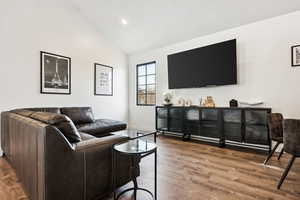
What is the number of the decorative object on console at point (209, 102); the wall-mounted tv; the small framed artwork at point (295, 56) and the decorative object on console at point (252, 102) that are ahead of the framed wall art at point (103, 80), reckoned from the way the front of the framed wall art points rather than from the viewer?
4

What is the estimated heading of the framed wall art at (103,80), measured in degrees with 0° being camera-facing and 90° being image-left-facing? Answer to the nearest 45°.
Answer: approximately 315°

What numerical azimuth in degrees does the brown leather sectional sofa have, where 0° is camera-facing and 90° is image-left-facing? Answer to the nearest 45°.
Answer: approximately 225°

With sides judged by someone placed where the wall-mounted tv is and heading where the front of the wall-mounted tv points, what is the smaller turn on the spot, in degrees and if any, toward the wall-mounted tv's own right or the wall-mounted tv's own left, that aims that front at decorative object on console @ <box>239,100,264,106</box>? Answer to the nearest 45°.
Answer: approximately 135° to the wall-mounted tv's own left

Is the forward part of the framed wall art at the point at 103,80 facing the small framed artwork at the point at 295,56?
yes

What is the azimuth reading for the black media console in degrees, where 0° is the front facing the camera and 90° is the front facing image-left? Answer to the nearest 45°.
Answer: approximately 45°

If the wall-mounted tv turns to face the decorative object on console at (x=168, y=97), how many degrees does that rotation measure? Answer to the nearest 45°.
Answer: approximately 45° to its right

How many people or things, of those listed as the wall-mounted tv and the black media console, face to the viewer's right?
0

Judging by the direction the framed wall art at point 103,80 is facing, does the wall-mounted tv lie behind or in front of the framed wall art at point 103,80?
in front

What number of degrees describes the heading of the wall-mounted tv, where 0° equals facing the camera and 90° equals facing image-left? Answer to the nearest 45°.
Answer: approximately 45°

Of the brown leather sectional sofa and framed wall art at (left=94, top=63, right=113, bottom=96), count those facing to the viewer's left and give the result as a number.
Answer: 0

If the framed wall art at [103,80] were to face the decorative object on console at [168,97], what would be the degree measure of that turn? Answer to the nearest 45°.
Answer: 0° — it already faces it

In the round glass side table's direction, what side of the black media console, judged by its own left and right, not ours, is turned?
front

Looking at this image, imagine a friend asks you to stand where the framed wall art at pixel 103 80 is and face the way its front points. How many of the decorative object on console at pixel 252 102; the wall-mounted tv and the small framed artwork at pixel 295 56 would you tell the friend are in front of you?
3
